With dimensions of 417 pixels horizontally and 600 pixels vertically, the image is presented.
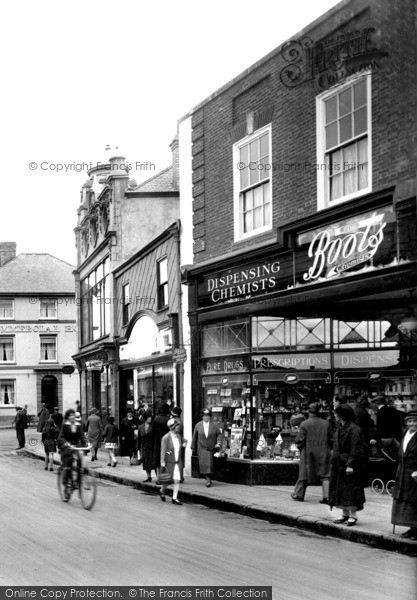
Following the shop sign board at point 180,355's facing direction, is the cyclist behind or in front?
in front

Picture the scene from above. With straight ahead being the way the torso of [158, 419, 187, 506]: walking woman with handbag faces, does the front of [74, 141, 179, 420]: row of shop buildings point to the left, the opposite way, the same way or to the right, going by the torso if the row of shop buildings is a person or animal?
to the right

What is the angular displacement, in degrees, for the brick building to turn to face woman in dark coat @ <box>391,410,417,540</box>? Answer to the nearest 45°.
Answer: approximately 45° to its left

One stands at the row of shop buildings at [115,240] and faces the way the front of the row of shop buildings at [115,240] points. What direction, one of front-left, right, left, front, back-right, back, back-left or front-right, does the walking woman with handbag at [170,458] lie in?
front-left

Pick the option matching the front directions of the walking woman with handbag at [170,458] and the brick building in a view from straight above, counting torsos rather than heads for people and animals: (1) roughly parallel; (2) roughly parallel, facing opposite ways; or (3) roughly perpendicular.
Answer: roughly perpendicular

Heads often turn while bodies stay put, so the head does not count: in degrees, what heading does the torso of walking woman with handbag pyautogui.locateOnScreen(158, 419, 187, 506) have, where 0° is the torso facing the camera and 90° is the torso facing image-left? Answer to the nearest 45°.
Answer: approximately 315°
